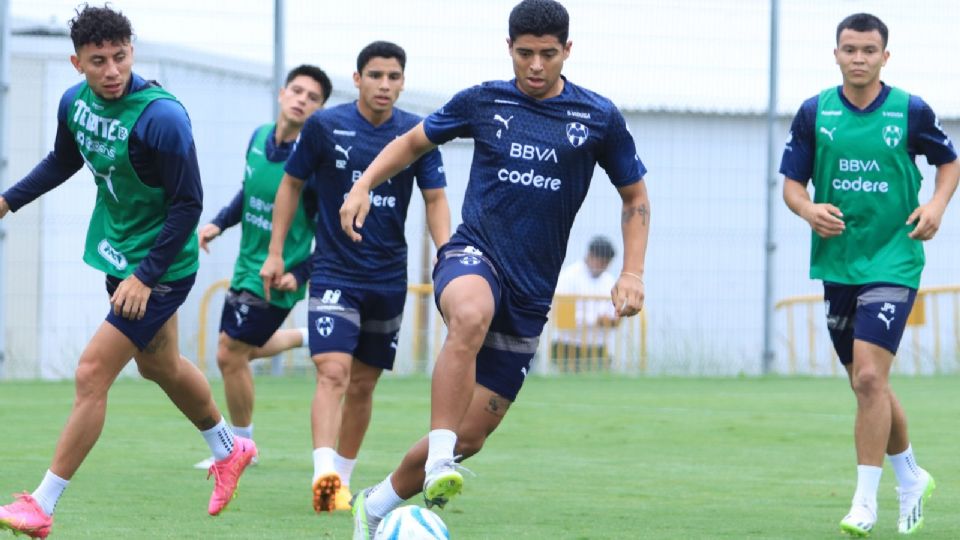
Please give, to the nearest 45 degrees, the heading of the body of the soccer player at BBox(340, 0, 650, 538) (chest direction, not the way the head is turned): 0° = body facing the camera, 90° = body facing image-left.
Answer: approximately 0°

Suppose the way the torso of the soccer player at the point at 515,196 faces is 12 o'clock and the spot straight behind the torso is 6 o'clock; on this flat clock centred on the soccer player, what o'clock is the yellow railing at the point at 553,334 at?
The yellow railing is roughly at 6 o'clock from the soccer player.

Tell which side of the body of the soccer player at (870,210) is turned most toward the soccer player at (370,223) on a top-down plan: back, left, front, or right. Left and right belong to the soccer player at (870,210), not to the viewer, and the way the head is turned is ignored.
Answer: right

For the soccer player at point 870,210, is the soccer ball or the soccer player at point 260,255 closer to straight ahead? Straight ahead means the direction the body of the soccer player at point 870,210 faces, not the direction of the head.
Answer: the soccer ball

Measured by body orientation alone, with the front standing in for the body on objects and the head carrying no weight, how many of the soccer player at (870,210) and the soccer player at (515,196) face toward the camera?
2

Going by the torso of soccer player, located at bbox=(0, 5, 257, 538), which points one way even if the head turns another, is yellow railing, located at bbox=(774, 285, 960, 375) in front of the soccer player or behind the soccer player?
behind

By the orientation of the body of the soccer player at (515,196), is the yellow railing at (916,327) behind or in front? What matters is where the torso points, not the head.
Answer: behind

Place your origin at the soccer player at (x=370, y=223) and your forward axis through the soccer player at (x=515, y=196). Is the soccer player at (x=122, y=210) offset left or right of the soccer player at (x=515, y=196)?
right
